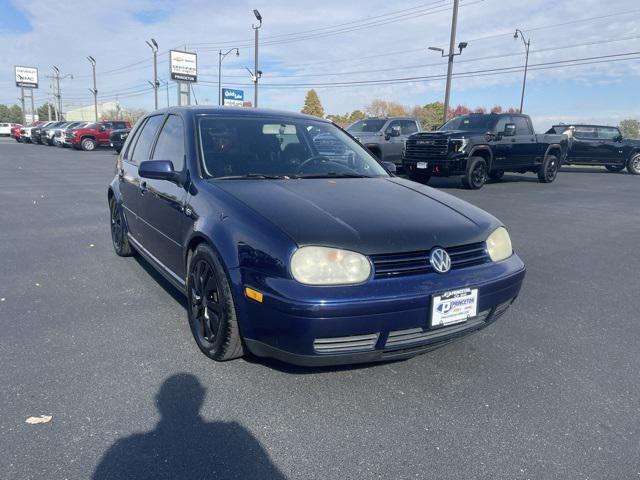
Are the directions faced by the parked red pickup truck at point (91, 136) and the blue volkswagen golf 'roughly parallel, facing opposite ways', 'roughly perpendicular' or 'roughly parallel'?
roughly perpendicular

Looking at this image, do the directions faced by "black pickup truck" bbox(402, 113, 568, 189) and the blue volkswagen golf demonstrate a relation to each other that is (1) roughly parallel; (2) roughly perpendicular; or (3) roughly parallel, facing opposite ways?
roughly perpendicular

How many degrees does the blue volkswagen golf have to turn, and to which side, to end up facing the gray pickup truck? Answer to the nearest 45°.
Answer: approximately 135° to its left

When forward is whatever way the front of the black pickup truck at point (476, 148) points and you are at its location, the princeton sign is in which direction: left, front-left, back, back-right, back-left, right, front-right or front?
right

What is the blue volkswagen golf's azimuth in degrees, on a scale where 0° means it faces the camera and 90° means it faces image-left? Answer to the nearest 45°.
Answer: approximately 315°

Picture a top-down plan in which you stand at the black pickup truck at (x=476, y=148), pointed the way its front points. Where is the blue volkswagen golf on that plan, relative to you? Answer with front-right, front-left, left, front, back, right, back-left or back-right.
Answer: front-left

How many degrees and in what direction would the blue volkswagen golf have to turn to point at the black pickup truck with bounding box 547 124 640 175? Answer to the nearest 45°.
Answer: approximately 90° to its left

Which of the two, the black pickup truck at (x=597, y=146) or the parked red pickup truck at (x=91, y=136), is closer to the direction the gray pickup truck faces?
the parked red pickup truck

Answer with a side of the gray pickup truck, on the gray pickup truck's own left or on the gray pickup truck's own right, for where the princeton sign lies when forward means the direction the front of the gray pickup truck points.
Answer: on the gray pickup truck's own right

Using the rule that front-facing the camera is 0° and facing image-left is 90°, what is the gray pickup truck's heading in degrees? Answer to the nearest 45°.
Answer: approximately 45°

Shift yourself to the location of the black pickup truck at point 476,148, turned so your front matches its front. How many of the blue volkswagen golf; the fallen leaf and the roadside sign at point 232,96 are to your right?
1
